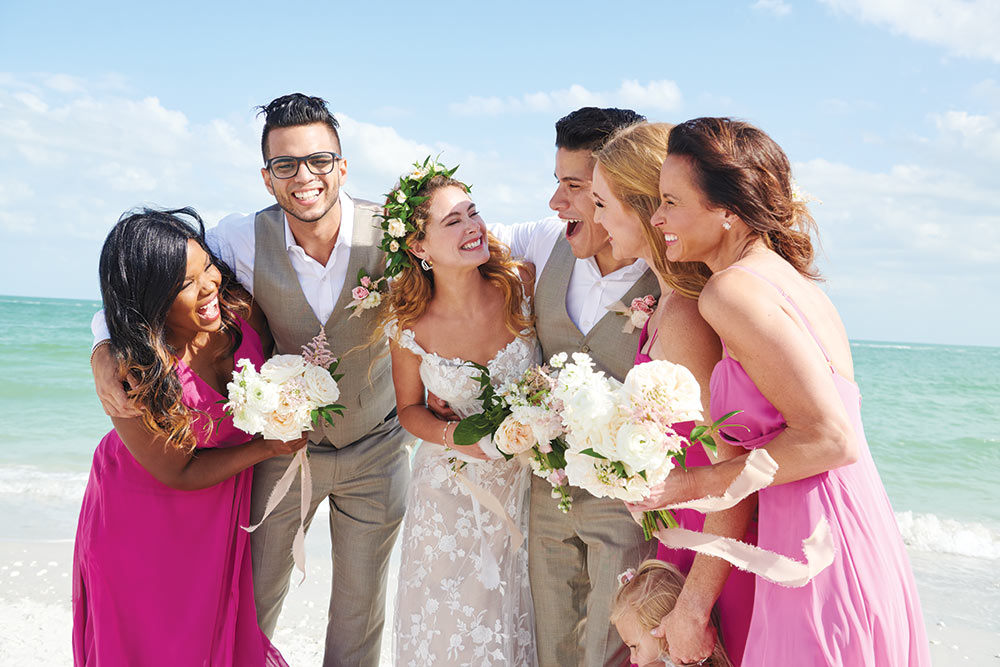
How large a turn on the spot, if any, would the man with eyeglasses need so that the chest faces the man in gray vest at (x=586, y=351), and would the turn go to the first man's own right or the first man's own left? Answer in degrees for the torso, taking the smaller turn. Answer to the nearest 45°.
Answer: approximately 45° to the first man's own left

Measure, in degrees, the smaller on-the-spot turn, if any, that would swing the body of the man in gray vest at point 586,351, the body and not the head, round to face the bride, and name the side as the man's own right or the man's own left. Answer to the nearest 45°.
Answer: approximately 90° to the man's own right

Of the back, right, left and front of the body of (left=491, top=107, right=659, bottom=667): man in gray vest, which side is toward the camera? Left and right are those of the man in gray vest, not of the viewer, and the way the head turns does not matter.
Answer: front

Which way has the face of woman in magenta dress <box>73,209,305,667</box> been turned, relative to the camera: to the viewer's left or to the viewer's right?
to the viewer's right

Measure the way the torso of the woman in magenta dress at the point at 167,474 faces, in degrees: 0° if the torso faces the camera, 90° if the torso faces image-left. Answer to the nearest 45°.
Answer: approximately 315°

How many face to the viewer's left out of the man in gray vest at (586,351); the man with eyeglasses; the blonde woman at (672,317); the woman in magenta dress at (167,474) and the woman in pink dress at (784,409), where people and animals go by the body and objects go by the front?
2

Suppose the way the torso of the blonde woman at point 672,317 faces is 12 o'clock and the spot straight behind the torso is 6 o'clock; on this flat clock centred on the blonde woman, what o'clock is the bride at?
The bride is roughly at 1 o'clock from the blonde woman.

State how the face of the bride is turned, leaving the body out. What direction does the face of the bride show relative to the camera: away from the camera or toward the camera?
toward the camera

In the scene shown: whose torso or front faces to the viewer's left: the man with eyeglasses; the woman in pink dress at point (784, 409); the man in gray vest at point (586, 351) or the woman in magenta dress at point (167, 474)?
the woman in pink dress

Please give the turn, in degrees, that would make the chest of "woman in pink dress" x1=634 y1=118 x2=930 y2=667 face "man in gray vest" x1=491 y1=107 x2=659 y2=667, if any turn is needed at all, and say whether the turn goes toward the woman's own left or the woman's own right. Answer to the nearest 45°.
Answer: approximately 45° to the woman's own right

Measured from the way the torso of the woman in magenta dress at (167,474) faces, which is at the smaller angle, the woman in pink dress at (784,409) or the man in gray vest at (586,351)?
the woman in pink dress

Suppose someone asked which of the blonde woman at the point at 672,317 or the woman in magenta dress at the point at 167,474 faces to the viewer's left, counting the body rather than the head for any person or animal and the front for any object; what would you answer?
the blonde woman

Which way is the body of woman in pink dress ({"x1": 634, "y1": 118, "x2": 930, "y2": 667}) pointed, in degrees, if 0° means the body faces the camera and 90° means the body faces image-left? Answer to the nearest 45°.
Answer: approximately 90°

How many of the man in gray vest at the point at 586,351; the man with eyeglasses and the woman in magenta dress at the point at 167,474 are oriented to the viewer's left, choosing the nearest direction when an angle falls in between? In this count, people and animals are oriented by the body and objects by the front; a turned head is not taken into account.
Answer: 0

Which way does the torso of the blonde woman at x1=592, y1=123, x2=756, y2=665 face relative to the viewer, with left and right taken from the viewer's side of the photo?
facing to the left of the viewer

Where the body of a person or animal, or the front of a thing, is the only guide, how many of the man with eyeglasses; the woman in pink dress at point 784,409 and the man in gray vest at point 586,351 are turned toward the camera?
2

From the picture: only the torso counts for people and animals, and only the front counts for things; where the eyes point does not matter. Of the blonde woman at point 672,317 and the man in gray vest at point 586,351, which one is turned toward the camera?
the man in gray vest

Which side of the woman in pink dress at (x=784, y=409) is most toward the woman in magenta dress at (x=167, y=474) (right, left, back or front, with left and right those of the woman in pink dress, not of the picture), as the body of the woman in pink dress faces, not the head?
front

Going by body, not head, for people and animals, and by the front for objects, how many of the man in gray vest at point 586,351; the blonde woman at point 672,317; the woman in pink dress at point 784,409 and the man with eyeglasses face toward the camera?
2

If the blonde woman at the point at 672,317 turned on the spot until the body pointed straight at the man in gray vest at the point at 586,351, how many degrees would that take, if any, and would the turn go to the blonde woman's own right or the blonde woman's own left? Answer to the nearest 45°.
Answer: approximately 45° to the blonde woman's own right
